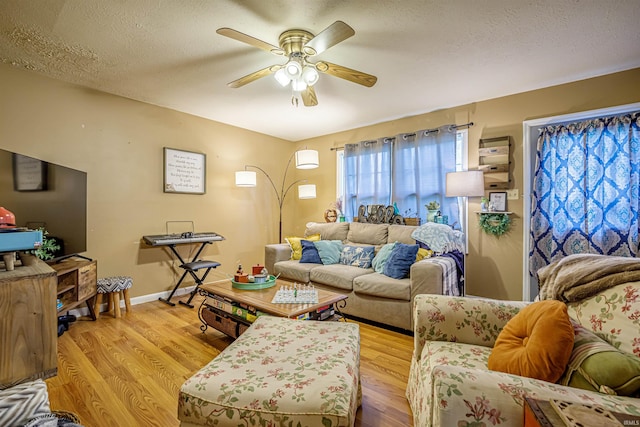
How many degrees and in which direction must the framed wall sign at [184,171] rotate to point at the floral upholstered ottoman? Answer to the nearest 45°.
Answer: approximately 45° to its right

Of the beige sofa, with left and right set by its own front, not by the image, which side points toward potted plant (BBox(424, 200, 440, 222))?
back

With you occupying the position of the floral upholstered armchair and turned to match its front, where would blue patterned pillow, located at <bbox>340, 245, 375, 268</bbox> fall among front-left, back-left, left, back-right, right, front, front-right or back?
front-right

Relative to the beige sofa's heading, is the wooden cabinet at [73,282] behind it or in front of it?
in front

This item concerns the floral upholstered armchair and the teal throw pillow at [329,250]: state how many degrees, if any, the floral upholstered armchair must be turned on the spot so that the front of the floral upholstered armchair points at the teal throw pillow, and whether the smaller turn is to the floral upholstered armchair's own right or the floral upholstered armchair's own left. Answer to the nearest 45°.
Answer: approximately 45° to the floral upholstered armchair's own right

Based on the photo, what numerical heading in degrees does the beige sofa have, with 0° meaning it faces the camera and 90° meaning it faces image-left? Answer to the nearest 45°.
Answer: approximately 45°

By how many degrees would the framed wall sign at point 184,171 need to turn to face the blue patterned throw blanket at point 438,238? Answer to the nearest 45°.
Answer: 0° — it already faces it

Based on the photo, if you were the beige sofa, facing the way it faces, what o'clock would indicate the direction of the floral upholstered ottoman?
The floral upholstered ottoman is roughly at 11 o'clock from the beige sofa.

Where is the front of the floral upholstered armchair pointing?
to the viewer's left

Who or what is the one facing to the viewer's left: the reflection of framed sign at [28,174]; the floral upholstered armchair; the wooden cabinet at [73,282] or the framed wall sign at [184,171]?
the floral upholstered armchair
